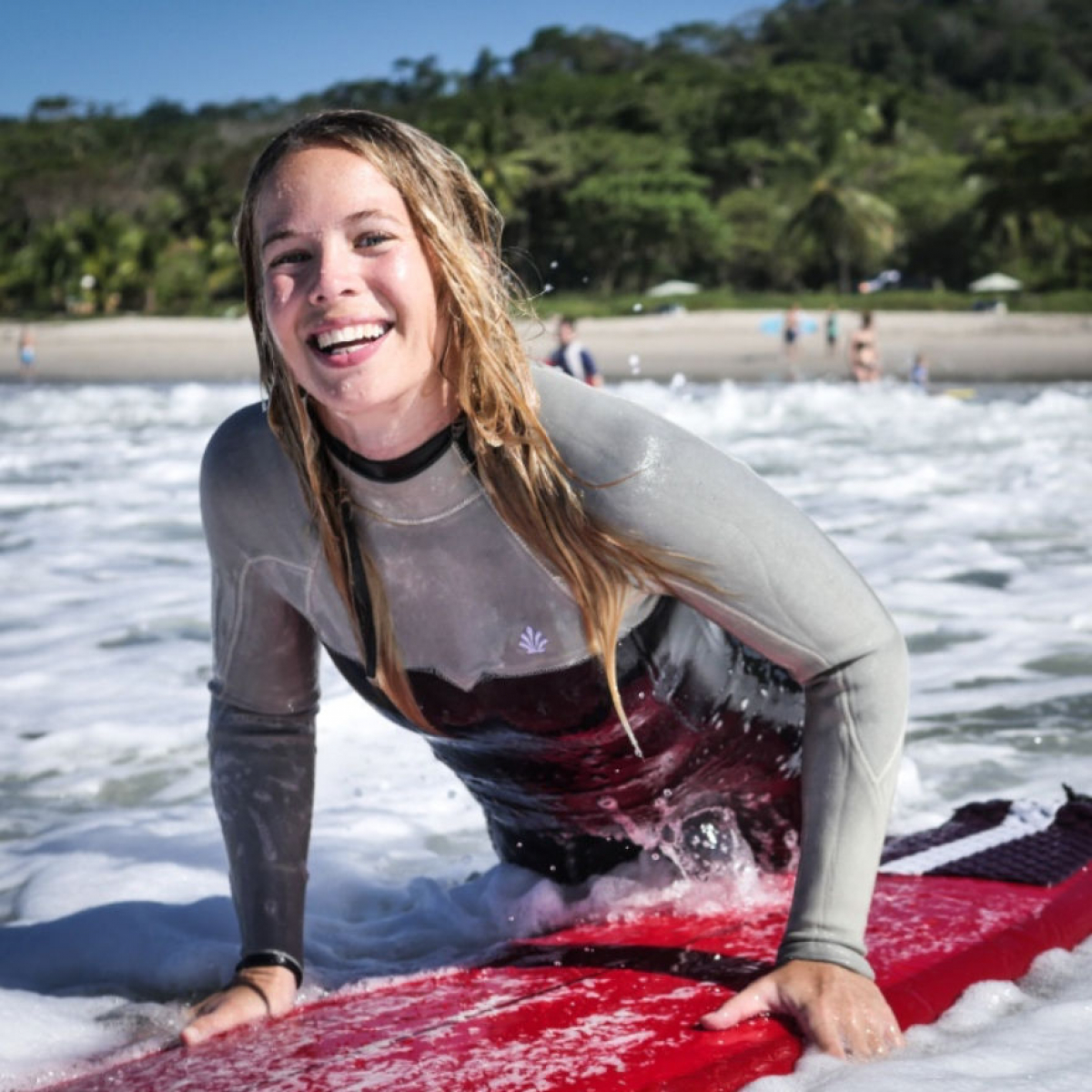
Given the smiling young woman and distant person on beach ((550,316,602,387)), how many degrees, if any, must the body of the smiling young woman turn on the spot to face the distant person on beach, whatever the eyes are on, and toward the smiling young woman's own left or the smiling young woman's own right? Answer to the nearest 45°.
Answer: approximately 135° to the smiling young woman's own right

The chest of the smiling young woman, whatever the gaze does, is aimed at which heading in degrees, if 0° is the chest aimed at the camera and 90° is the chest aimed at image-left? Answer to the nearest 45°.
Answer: approximately 45°

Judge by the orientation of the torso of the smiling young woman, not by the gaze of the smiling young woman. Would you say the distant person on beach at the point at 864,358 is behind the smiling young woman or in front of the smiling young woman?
behind
